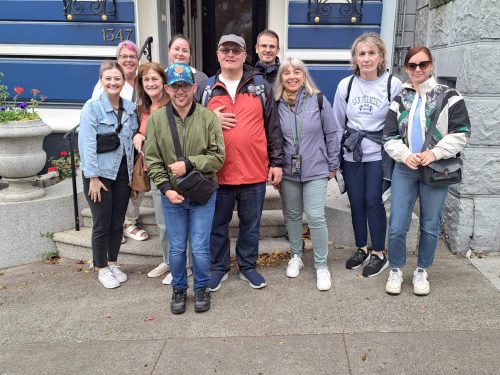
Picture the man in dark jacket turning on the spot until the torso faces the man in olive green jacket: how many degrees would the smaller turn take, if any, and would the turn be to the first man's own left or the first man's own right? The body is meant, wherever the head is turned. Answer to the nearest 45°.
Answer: approximately 45° to the first man's own right

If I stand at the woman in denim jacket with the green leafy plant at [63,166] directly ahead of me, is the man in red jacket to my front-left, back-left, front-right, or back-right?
back-right

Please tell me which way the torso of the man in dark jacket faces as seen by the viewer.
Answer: toward the camera

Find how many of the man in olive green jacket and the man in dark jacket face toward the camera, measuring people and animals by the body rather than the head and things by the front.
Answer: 2

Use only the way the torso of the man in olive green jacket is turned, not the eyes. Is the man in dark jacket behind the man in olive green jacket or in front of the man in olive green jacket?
behind

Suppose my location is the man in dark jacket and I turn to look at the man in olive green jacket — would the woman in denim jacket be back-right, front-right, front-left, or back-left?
front-right

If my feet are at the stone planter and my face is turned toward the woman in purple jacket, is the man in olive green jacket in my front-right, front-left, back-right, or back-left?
front-right

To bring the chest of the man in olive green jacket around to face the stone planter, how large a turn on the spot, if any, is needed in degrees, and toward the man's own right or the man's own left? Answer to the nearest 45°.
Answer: approximately 135° to the man's own right

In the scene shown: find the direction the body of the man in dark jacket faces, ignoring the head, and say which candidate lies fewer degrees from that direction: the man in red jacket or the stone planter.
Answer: the man in red jacket

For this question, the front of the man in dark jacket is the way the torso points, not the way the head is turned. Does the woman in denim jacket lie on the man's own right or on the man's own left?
on the man's own right

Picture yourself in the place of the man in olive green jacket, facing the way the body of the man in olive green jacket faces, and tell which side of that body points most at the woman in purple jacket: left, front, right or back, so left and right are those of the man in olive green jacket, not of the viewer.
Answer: left

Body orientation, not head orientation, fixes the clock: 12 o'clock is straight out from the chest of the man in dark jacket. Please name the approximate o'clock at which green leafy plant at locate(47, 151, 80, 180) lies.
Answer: The green leafy plant is roughly at 4 o'clock from the man in dark jacket.

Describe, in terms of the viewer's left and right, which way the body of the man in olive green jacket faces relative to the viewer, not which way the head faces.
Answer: facing the viewer
